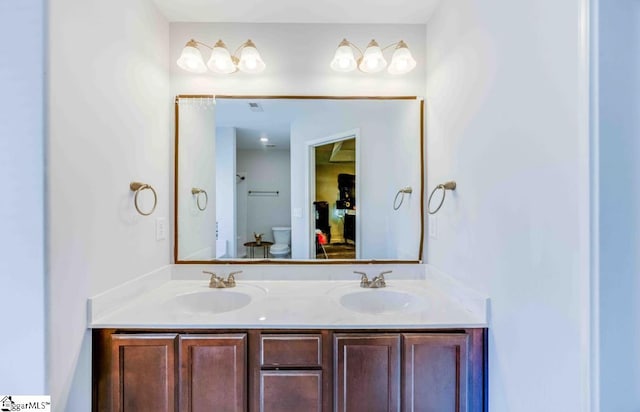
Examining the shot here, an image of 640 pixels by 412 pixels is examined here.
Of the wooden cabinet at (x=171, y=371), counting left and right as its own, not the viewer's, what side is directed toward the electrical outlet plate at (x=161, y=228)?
back

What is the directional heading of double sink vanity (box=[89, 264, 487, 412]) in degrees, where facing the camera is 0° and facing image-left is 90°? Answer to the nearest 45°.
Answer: approximately 0°

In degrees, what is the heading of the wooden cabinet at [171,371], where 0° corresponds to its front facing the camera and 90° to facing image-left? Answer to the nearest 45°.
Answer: approximately 0°
